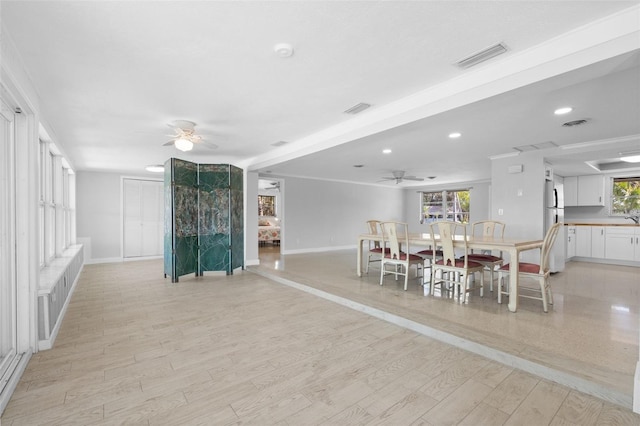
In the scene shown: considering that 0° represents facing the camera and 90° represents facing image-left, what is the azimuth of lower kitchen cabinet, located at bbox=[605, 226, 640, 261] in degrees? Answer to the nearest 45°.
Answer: approximately 0°

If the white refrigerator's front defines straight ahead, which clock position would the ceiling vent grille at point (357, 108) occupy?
The ceiling vent grille is roughly at 2 o'clock from the white refrigerator.

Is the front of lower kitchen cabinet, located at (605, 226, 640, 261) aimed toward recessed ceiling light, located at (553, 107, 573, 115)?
yes

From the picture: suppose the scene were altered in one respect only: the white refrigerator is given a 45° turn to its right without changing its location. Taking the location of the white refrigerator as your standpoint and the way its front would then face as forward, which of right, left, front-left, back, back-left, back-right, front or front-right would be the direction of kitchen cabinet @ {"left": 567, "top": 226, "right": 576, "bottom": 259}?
back

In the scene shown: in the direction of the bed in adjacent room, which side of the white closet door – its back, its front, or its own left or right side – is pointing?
left

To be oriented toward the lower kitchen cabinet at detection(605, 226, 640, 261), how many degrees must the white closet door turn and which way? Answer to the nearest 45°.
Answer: approximately 45° to its left

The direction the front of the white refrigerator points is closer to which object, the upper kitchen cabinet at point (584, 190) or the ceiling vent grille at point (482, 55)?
the ceiling vent grille

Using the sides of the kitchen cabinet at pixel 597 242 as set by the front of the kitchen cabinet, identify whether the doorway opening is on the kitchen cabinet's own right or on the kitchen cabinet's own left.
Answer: on the kitchen cabinet's own right

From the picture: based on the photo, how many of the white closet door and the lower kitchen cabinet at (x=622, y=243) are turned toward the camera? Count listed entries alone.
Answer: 2
